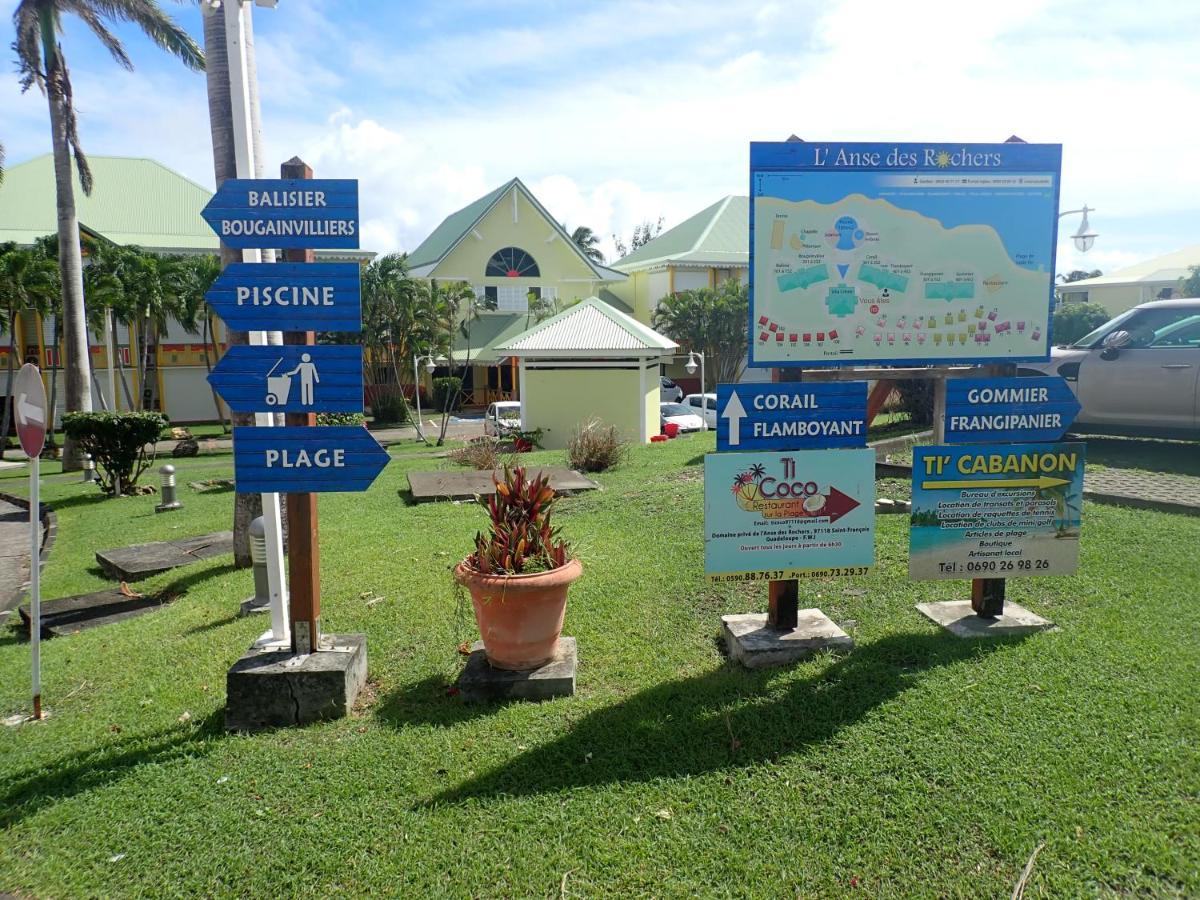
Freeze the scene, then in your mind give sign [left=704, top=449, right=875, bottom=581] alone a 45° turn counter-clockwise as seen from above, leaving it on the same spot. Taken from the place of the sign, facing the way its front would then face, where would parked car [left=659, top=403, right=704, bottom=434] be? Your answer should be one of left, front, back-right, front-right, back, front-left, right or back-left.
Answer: back-left

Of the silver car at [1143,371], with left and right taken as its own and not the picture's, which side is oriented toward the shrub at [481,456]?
front

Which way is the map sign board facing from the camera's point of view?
toward the camera

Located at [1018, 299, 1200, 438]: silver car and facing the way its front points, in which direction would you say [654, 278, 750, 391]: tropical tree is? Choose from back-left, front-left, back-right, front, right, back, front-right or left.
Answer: front-right

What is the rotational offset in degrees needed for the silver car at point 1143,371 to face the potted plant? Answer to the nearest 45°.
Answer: approximately 90° to its left

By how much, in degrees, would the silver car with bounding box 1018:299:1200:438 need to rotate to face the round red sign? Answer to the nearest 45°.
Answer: approximately 45° to its left

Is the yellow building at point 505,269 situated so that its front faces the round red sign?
yes

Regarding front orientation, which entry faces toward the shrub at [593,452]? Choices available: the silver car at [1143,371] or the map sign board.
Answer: the silver car

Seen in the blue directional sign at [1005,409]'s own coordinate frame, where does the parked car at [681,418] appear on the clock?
The parked car is roughly at 5 o'clock from the blue directional sign.

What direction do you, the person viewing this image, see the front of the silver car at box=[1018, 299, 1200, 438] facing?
facing to the left of the viewer

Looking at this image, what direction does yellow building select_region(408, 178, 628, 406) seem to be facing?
toward the camera

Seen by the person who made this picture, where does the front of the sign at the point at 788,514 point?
facing the viewer

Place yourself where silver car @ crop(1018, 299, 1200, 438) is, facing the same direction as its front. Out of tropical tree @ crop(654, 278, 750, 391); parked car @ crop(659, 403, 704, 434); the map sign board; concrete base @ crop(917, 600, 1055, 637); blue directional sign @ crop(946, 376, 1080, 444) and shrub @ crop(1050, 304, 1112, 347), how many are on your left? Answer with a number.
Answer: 3

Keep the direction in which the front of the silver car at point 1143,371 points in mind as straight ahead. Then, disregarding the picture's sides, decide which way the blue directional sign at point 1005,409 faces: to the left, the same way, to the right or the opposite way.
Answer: to the left

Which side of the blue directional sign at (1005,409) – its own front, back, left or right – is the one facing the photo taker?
front

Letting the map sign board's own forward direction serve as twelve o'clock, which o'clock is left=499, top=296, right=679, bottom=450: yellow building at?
The yellow building is roughly at 5 o'clock from the map sign board.

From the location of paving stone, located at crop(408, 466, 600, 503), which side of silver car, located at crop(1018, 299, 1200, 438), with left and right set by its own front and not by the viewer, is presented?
front

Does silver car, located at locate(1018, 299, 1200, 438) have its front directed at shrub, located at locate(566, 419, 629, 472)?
yes

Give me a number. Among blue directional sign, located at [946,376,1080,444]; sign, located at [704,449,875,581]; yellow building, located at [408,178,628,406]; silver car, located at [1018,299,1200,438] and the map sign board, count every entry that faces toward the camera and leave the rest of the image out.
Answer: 4

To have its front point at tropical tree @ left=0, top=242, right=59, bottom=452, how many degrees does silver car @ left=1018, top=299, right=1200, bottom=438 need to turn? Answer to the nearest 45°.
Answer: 0° — it already faces it
